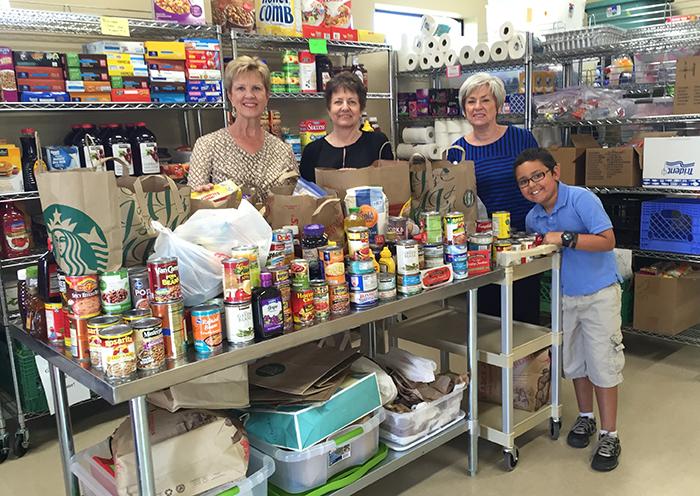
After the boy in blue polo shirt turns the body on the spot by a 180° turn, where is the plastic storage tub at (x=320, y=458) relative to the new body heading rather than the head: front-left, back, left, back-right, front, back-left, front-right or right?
back

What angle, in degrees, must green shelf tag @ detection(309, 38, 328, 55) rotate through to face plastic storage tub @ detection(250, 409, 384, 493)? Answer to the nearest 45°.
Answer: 0° — it already faces it

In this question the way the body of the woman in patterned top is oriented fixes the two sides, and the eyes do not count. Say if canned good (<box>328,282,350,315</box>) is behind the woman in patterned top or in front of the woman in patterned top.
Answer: in front

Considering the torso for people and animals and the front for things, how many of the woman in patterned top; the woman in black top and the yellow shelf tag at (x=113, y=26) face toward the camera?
3

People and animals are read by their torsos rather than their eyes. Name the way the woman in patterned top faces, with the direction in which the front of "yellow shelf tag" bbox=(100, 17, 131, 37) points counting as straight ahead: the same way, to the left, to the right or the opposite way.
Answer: the same way

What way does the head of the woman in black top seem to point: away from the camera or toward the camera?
toward the camera

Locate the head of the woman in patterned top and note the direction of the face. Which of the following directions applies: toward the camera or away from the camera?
toward the camera

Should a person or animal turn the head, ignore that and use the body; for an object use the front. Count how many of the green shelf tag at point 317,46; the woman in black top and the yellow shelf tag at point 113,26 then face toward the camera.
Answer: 3

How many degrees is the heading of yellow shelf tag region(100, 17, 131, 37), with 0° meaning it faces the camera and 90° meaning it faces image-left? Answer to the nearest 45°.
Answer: approximately 0°

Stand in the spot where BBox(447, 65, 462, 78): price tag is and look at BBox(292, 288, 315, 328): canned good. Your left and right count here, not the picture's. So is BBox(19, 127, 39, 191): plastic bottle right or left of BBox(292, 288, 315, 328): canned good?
right

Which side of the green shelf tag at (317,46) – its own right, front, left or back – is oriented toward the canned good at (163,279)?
front

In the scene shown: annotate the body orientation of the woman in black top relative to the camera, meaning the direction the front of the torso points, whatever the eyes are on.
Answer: toward the camera

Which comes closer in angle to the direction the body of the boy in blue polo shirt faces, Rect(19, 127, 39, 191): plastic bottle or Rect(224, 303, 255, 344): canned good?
the canned good

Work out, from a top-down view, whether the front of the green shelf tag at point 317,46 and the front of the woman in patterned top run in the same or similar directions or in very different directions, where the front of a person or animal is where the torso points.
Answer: same or similar directions

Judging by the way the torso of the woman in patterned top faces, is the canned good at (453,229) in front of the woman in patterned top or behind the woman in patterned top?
in front

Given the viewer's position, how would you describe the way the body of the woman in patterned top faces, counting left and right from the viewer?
facing the viewer
